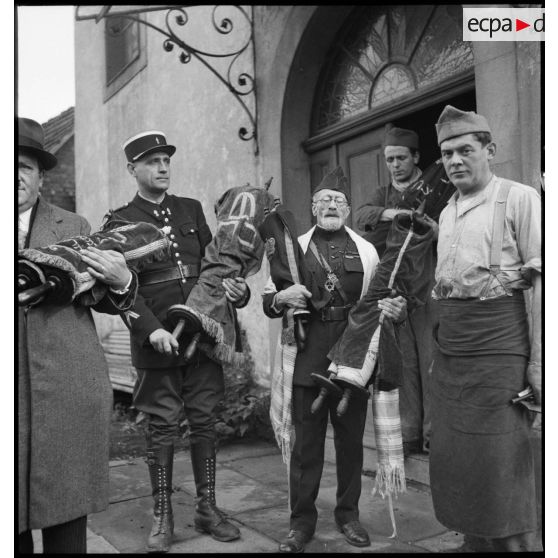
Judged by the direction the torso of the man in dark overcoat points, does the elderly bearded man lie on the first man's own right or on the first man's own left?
on the first man's own left

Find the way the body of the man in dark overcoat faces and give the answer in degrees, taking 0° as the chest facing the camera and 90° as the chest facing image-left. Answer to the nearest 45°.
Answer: approximately 0°

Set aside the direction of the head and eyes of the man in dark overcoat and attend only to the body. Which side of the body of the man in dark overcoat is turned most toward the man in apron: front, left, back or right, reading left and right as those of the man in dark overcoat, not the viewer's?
left

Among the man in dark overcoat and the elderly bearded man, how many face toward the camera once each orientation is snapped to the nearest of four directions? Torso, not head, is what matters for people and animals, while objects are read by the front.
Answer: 2

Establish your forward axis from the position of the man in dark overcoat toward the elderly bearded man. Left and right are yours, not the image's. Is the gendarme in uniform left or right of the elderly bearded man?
left

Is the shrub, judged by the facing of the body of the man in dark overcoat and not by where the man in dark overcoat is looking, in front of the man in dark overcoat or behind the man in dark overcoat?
behind

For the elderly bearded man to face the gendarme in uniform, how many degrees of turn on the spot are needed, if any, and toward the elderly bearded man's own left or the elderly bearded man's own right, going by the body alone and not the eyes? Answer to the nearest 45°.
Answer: approximately 90° to the elderly bearded man's own right

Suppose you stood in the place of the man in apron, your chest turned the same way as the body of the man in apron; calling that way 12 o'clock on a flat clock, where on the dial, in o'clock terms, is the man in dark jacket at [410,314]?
The man in dark jacket is roughly at 4 o'clock from the man in apron.

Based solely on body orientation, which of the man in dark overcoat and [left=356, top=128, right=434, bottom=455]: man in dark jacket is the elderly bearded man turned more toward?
the man in dark overcoat

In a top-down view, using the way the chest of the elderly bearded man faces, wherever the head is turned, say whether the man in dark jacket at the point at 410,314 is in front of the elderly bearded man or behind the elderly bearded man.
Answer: behind

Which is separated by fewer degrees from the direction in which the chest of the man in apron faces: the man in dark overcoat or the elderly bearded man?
the man in dark overcoat

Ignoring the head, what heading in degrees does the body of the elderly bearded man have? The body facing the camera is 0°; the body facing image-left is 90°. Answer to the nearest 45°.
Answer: approximately 0°
